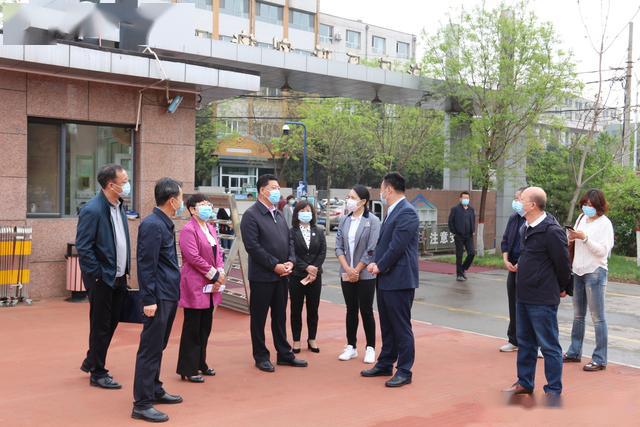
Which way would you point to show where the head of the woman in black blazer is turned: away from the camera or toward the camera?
toward the camera

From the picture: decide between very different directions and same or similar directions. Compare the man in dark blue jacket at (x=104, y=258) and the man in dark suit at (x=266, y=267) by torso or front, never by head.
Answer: same or similar directions

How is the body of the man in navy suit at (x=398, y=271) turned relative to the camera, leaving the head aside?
to the viewer's left

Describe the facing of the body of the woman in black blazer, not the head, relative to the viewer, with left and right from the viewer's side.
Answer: facing the viewer

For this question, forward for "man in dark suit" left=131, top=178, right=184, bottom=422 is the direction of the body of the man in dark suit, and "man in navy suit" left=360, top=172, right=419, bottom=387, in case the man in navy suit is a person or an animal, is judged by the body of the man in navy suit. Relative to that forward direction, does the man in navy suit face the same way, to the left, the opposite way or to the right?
the opposite way

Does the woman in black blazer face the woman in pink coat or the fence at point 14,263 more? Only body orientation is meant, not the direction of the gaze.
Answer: the woman in pink coat

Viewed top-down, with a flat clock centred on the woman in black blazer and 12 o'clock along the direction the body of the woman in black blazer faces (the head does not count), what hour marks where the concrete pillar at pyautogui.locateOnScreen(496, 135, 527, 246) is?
The concrete pillar is roughly at 7 o'clock from the woman in black blazer.

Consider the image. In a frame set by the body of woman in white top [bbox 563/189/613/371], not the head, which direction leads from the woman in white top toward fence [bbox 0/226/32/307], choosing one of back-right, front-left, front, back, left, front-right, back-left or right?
front-right

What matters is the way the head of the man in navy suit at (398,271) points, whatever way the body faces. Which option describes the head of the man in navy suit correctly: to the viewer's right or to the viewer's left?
to the viewer's left

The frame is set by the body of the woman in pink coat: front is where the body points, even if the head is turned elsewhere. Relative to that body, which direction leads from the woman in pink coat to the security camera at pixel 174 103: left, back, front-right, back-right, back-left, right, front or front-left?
back-left

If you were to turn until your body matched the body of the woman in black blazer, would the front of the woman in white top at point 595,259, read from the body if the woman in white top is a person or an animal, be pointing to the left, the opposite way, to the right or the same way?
to the right

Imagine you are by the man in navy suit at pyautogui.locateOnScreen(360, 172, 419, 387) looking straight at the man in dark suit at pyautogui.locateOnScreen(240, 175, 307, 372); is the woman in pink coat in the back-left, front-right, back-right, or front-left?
front-left

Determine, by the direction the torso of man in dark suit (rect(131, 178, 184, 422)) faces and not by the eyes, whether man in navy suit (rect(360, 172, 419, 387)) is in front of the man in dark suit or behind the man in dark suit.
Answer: in front

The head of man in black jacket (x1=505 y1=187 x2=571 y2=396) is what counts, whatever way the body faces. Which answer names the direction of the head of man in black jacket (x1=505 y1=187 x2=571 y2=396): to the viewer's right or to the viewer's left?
to the viewer's left

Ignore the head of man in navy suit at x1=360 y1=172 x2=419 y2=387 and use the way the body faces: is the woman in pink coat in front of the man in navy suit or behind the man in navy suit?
in front

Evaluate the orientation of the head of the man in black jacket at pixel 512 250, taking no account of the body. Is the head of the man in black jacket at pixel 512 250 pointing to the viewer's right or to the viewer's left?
to the viewer's left

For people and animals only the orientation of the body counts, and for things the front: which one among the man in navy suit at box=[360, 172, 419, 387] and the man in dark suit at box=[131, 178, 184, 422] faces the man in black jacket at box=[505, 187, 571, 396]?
the man in dark suit

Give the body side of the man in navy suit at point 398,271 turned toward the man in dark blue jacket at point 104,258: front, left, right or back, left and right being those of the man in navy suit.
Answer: front

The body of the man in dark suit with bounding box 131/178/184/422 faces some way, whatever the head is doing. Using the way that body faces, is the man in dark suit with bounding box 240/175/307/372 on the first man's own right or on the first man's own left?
on the first man's own left

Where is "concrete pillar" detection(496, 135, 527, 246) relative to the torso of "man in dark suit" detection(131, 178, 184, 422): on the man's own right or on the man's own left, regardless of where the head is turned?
on the man's own left

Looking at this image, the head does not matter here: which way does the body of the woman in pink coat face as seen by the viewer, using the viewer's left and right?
facing the viewer and to the right of the viewer
